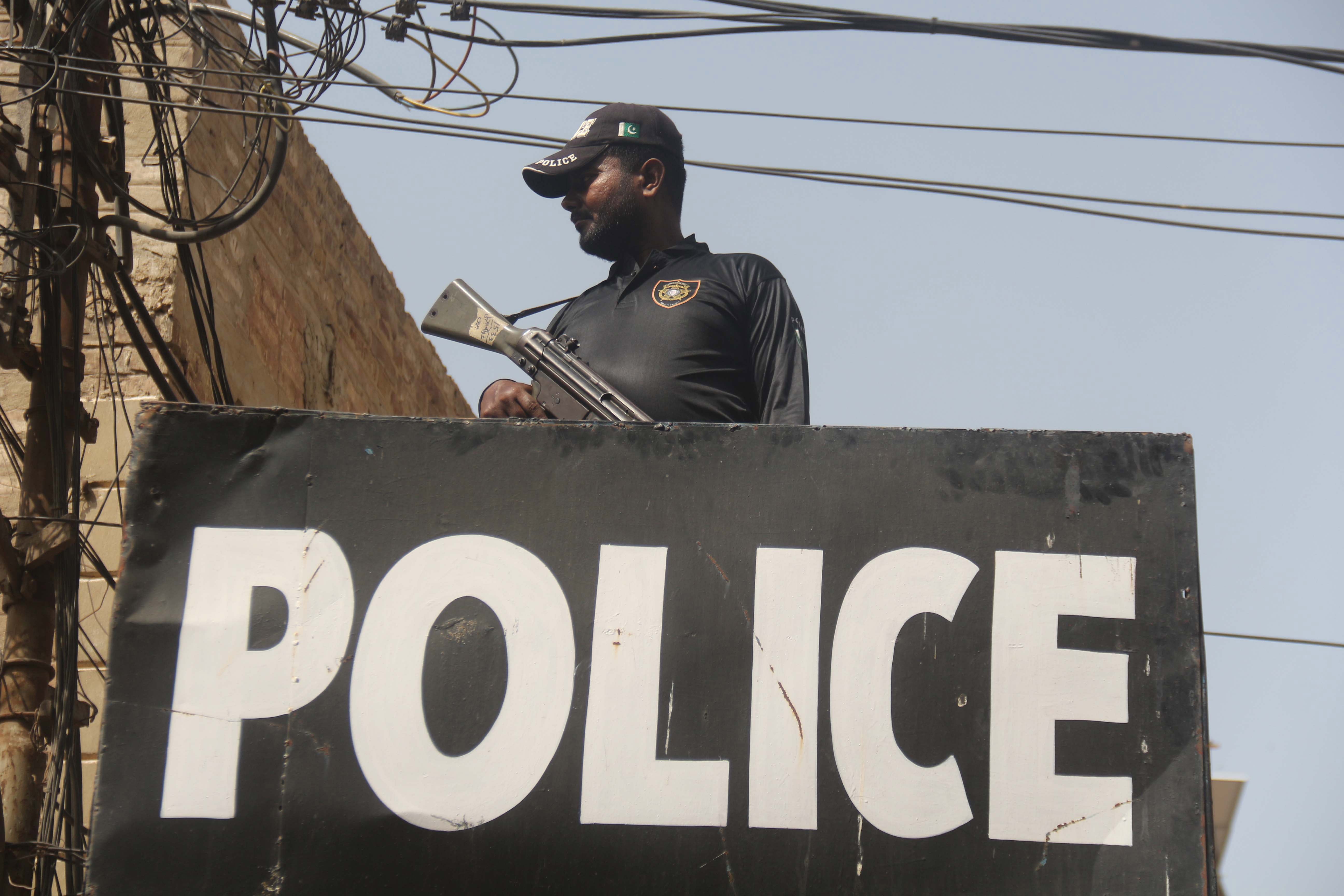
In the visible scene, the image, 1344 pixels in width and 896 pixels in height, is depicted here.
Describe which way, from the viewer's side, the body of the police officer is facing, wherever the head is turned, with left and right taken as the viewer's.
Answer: facing the viewer and to the left of the viewer

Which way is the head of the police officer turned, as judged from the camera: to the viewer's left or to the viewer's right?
to the viewer's left

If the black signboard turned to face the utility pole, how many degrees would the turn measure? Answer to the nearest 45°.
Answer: approximately 135° to its right

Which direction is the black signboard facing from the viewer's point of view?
toward the camera

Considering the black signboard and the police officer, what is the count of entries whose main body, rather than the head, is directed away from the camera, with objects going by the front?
0
